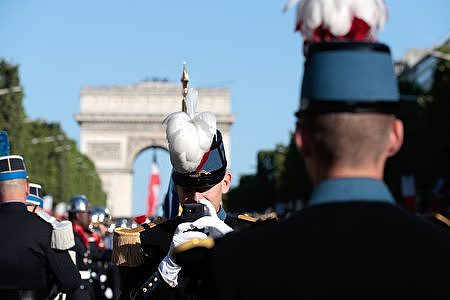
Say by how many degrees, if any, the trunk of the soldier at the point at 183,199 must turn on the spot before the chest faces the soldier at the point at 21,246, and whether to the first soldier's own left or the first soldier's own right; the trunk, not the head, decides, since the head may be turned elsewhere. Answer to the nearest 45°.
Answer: approximately 90° to the first soldier's own right

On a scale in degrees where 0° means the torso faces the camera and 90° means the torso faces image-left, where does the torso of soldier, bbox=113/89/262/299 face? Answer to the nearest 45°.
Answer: approximately 45°

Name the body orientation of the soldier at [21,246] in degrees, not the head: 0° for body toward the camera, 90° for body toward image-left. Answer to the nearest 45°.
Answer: approximately 180°

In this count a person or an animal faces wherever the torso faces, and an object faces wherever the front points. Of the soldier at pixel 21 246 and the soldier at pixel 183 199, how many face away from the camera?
1

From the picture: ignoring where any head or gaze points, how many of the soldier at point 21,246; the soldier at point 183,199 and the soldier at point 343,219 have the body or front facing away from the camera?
2

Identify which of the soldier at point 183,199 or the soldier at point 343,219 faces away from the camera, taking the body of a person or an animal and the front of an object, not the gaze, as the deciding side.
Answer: the soldier at point 343,219

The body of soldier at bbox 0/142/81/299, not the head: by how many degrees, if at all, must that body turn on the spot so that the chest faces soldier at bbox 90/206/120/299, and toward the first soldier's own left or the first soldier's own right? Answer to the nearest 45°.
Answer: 0° — they already face them

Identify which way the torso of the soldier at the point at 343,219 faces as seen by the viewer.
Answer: away from the camera

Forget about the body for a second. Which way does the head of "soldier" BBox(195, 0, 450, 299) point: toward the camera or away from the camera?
away from the camera

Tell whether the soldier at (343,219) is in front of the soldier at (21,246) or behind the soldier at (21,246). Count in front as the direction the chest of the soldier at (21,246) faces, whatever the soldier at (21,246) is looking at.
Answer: behind

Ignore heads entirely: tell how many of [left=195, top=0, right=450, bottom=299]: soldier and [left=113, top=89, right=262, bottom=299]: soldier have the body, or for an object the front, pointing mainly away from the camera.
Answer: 1
